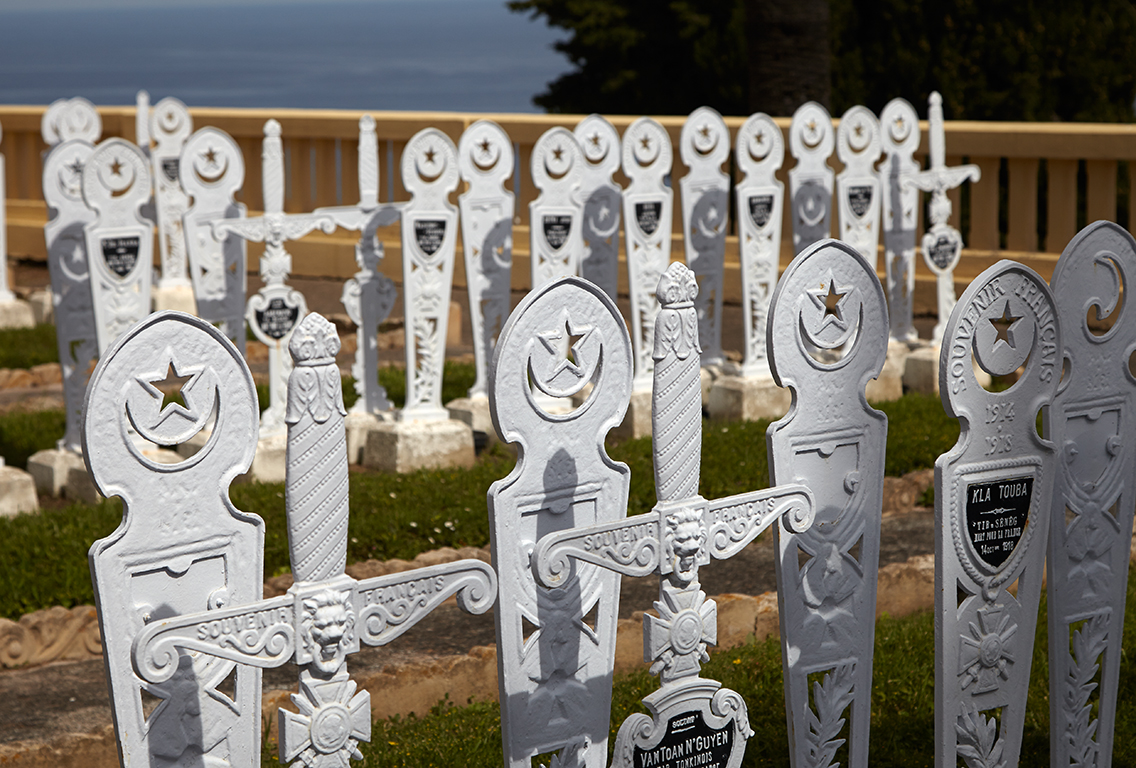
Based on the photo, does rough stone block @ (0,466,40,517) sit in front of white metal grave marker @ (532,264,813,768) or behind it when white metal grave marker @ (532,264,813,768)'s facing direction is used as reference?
behind

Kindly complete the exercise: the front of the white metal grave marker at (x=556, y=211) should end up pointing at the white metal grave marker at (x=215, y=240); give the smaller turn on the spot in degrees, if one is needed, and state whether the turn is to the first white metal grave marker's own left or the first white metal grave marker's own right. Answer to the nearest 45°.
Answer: approximately 135° to the first white metal grave marker's own right

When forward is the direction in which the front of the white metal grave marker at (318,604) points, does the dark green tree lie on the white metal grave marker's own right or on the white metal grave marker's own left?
on the white metal grave marker's own left

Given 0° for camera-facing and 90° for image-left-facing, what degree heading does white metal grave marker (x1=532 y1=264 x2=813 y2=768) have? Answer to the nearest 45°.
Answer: approximately 315°

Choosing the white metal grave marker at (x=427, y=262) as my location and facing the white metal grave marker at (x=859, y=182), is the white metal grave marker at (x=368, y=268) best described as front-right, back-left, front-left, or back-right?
back-left

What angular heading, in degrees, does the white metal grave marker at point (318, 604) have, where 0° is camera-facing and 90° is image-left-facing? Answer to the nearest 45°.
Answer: approximately 315°

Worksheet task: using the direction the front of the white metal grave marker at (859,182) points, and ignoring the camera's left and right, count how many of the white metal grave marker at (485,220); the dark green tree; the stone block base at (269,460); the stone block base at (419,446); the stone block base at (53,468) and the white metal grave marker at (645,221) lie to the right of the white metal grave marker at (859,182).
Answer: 5

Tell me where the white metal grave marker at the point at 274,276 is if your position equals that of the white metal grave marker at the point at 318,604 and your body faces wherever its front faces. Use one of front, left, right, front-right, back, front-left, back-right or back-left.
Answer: back-left

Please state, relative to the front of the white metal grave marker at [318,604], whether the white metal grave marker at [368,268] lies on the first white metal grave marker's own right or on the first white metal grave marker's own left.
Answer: on the first white metal grave marker's own left

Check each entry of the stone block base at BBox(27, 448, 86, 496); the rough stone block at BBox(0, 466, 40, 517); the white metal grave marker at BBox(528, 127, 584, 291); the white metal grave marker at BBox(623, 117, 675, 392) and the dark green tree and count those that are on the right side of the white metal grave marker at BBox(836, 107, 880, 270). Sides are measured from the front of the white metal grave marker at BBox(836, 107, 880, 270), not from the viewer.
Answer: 4
